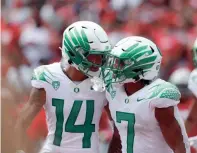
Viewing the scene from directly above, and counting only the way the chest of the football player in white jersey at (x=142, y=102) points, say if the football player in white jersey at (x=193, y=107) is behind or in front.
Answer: behind

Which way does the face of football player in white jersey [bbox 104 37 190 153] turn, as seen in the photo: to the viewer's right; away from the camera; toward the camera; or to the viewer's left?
to the viewer's left

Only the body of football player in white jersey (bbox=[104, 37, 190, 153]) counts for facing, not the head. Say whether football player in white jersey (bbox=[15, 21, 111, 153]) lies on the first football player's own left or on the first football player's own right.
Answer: on the first football player's own right

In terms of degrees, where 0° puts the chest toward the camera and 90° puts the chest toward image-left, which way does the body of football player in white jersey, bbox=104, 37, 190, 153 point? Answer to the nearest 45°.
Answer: approximately 45°
